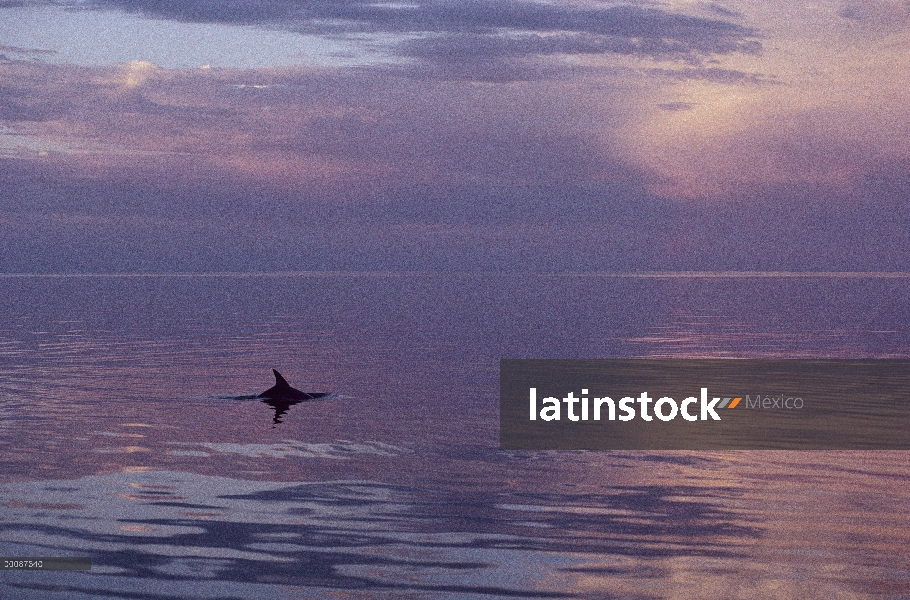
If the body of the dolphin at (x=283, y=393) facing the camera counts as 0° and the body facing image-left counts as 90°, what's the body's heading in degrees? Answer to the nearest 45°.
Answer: approximately 270°
